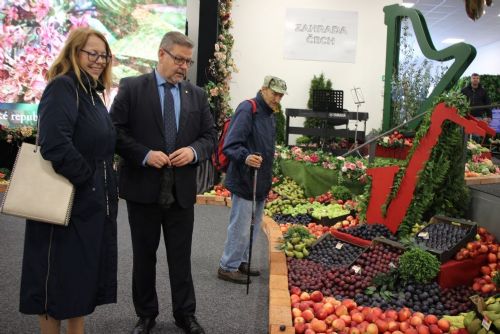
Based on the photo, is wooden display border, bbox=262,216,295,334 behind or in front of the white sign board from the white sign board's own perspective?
in front

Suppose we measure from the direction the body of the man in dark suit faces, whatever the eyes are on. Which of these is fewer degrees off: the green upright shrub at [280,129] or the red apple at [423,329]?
the red apple

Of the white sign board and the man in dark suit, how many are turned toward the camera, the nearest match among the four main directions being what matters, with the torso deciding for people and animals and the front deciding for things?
2

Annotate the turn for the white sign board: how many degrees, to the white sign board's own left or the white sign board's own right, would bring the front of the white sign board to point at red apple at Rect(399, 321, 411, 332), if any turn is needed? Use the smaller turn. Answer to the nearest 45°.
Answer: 0° — it already faces it

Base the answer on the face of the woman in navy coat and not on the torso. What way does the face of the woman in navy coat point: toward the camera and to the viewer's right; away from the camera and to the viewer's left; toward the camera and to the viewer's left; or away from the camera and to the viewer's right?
toward the camera and to the viewer's right

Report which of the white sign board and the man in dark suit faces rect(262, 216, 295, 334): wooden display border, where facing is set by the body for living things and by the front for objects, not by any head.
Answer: the white sign board

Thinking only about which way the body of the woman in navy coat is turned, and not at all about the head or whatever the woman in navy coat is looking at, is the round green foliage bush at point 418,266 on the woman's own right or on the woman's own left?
on the woman's own left

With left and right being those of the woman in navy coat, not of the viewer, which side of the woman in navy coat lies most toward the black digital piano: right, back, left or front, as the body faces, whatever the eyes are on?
left

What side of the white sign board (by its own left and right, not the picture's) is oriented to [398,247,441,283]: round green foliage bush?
front

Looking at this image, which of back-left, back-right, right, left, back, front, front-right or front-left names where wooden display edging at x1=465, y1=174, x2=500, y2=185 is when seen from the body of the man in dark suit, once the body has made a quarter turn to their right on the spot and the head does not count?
back-right

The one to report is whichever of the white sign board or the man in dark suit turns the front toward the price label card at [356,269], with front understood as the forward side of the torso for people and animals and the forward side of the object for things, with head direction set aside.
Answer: the white sign board
